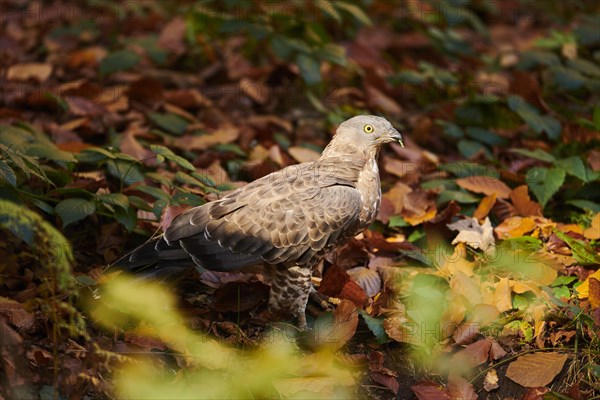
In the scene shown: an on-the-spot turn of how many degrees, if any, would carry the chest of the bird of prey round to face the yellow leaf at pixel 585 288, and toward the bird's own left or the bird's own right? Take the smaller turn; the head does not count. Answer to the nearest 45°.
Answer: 0° — it already faces it

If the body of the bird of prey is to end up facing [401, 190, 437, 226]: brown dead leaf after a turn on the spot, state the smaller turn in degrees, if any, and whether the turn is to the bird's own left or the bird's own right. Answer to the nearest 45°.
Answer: approximately 45° to the bird's own left

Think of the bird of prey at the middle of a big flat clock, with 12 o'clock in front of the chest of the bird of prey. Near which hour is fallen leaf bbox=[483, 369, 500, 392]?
The fallen leaf is roughly at 1 o'clock from the bird of prey.

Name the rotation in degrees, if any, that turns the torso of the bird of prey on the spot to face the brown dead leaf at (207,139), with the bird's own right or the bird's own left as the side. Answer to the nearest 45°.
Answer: approximately 90° to the bird's own left

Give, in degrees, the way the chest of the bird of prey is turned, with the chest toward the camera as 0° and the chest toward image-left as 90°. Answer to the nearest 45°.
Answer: approximately 270°

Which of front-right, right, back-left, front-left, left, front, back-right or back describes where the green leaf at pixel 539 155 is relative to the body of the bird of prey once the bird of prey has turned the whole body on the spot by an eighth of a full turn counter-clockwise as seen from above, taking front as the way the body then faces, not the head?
front

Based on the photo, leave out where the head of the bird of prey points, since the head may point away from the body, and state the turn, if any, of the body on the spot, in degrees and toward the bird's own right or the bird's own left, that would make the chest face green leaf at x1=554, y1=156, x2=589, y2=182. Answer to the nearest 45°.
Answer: approximately 45° to the bird's own left

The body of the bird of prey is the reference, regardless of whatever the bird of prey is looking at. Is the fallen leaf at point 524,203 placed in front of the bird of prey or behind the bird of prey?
in front

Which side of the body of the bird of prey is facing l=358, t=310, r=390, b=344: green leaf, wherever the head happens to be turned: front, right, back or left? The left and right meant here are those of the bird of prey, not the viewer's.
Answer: front

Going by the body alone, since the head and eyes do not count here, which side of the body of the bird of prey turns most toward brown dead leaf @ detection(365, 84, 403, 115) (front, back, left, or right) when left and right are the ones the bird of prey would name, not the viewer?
left

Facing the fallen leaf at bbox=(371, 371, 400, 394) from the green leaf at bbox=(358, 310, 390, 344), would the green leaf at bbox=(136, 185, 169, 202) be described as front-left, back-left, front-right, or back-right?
back-right

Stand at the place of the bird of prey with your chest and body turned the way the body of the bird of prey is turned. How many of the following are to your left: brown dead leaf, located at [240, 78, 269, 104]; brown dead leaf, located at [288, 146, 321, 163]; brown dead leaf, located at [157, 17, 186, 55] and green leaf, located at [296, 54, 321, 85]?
4

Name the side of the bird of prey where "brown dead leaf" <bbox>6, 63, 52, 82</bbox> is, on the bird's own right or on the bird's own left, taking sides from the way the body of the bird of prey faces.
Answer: on the bird's own left

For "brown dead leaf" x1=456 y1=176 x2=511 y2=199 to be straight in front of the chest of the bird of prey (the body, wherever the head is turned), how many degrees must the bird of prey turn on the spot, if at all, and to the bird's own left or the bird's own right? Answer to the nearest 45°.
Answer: approximately 45° to the bird's own left

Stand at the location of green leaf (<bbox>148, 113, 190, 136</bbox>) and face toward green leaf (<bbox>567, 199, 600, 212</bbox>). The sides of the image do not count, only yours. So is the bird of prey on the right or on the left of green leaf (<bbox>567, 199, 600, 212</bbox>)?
right

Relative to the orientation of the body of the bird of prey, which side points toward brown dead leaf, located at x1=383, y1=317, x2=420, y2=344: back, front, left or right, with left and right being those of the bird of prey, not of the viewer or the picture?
front

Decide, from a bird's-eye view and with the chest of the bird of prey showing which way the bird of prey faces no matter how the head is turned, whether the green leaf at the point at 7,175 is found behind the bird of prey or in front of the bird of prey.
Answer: behind

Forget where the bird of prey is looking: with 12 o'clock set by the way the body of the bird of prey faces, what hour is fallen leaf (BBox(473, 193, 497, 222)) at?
The fallen leaf is roughly at 11 o'clock from the bird of prey.
